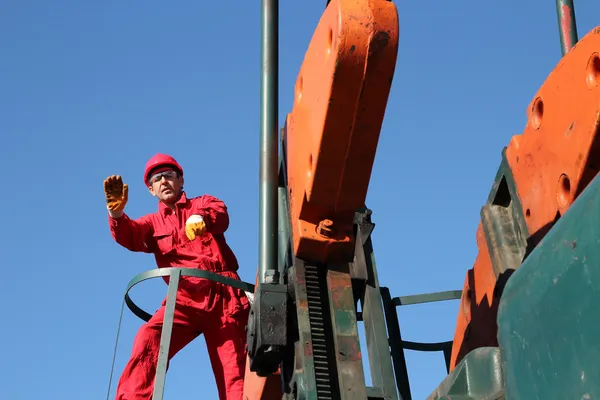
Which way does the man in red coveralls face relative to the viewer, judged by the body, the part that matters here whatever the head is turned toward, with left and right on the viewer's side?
facing the viewer
